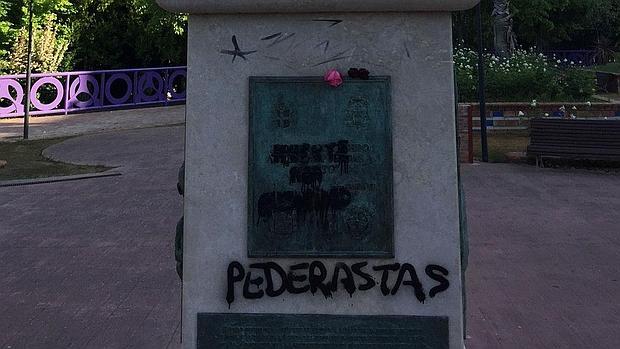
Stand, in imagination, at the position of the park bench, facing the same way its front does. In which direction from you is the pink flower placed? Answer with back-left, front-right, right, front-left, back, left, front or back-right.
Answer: front

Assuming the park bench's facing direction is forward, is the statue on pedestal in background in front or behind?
behind

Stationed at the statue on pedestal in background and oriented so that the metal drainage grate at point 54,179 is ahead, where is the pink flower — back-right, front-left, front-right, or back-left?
front-left

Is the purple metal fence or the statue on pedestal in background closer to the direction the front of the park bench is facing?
the purple metal fence

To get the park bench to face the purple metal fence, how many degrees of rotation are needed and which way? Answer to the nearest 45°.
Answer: approximately 90° to its right

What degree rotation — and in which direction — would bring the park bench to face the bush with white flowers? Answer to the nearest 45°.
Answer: approximately 180°

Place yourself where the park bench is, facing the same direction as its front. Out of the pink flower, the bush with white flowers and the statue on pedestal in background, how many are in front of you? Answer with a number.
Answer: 1

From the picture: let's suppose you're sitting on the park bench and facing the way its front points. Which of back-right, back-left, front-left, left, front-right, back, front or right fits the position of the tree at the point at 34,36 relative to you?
right

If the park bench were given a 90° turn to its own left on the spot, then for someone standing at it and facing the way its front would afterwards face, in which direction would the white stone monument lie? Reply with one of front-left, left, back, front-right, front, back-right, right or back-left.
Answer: right

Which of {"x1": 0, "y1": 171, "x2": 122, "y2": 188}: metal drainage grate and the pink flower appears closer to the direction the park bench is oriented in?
the pink flower

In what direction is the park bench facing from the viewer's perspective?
toward the camera
